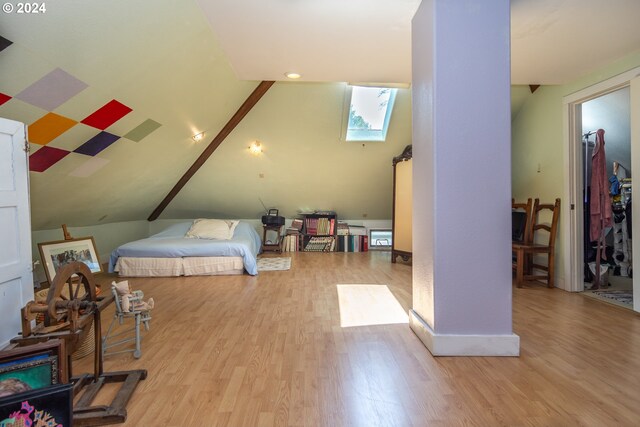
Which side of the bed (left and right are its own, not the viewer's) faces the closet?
left

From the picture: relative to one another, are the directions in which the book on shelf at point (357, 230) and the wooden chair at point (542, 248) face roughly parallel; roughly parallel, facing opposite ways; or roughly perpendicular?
roughly perpendicular

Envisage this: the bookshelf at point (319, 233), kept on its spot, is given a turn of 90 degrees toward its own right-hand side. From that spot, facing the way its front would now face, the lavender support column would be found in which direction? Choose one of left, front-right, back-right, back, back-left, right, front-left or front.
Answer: left

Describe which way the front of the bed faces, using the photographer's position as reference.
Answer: facing the viewer

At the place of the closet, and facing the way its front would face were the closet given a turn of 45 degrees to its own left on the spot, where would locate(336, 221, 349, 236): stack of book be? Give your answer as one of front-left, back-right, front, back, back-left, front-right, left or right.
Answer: right

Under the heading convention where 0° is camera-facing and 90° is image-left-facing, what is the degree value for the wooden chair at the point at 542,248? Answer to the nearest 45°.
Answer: approximately 45°

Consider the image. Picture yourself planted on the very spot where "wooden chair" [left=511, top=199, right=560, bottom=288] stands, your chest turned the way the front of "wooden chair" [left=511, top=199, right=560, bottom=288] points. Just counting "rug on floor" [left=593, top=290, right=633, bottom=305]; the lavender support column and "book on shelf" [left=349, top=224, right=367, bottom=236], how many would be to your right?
1

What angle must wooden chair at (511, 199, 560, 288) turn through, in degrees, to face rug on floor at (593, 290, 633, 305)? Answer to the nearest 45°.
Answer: approximately 135° to its left

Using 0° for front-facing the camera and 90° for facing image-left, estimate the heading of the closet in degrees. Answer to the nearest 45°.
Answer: approximately 45°

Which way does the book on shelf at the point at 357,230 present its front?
toward the camera

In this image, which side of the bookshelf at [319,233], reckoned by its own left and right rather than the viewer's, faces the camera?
front

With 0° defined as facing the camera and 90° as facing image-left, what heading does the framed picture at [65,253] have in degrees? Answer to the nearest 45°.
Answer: approximately 315°

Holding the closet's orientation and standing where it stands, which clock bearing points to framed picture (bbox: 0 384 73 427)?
The framed picture is roughly at 11 o'clock from the closet.

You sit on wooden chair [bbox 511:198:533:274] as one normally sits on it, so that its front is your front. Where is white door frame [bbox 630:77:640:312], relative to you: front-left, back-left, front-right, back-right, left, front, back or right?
left

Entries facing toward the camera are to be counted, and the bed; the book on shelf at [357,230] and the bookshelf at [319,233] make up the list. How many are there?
3

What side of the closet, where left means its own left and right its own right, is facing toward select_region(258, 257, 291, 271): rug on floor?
front

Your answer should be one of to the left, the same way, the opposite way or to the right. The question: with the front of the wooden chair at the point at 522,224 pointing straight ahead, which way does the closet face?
the same way

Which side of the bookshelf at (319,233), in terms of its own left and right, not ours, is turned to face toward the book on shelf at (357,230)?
left
